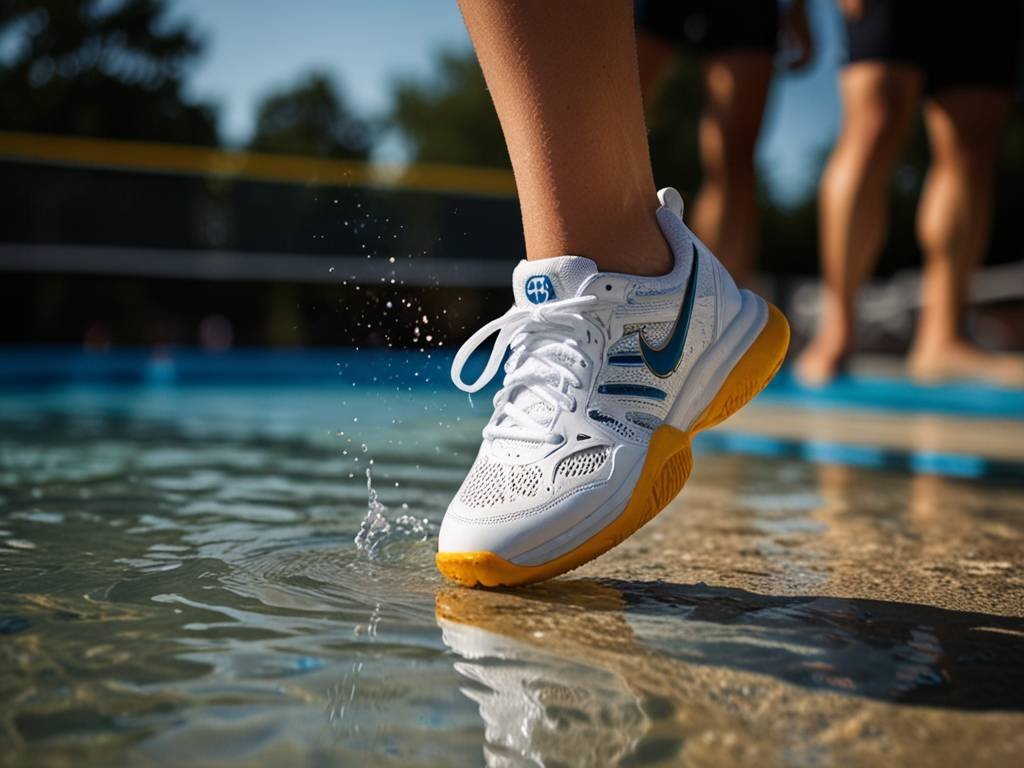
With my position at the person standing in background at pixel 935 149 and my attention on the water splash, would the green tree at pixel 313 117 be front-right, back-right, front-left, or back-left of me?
back-right

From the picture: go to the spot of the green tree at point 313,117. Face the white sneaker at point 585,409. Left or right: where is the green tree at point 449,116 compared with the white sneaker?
left

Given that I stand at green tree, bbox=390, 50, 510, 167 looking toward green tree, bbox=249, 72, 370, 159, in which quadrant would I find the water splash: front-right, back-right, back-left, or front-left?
back-left
